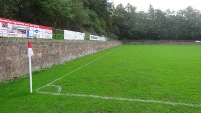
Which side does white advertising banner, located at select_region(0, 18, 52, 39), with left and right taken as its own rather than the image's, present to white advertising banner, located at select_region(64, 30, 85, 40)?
left

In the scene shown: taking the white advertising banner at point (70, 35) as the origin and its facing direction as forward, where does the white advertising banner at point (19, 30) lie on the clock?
the white advertising banner at point (19, 30) is roughly at 2 o'clock from the white advertising banner at point (70, 35).

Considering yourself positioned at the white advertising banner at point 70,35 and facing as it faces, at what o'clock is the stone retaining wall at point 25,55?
The stone retaining wall is roughly at 2 o'clock from the white advertising banner.

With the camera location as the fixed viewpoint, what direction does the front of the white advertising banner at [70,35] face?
facing the viewer and to the right of the viewer

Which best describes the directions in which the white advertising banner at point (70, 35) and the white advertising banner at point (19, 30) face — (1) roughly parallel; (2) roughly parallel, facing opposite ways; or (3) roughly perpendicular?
roughly parallel

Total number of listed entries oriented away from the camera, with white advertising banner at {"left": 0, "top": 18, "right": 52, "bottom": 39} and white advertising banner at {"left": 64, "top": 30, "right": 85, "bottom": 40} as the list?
0
